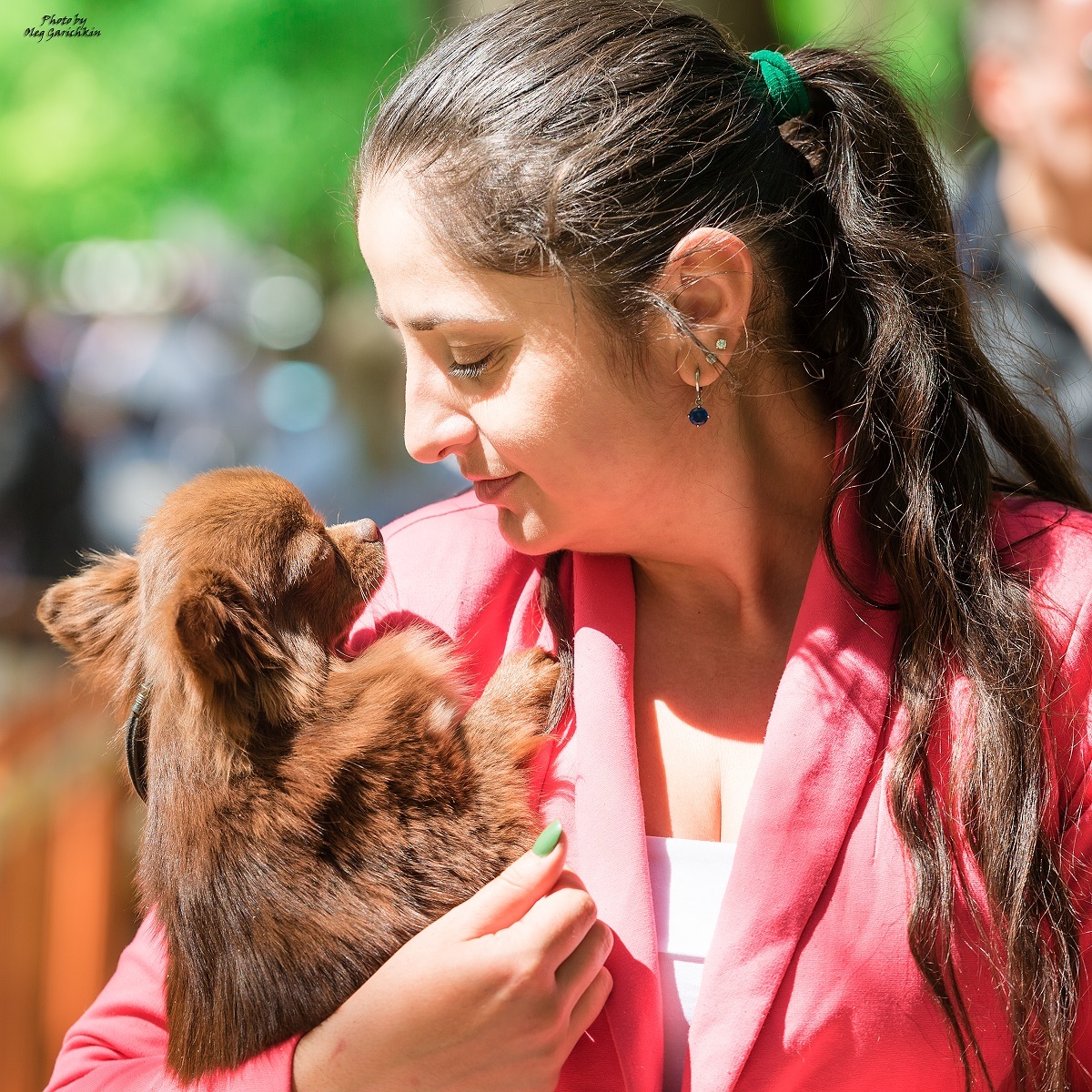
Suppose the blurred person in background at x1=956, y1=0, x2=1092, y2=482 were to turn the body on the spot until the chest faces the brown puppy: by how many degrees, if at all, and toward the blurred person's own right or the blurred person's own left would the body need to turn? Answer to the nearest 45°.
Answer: approximately 45° to the blurred person's own right

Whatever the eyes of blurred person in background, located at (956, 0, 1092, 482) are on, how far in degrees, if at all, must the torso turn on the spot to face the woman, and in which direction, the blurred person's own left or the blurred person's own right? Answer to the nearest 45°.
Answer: approximately 45° to the blurred person's own right

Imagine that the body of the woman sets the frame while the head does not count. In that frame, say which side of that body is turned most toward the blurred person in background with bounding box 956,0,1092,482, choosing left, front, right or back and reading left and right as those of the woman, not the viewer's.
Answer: back

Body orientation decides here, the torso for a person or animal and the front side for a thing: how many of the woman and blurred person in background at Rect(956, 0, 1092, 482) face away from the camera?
0

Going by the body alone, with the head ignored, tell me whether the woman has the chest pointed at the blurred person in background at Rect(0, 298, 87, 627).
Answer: no

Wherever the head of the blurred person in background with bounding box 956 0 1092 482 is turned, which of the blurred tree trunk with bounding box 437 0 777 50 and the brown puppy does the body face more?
the brown puppy

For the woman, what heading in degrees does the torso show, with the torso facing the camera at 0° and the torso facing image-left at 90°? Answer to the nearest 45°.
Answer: approximately 45°

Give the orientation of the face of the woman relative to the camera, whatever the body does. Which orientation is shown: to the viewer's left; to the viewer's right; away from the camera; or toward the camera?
to the viewer's left
